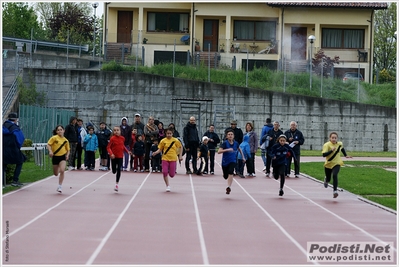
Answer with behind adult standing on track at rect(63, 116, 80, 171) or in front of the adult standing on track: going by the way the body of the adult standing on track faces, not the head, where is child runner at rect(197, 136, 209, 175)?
in front

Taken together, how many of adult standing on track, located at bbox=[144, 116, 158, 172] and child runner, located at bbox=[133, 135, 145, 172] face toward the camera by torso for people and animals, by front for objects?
2

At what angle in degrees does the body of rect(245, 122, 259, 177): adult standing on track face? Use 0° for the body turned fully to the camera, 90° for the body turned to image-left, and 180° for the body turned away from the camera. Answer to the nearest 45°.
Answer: approximately 45°

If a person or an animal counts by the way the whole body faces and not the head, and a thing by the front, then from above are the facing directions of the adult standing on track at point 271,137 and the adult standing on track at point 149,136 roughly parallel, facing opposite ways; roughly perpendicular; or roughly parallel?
roughly parallel

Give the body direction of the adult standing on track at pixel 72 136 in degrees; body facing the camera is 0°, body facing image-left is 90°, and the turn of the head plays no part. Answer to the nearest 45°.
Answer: approximately 315°

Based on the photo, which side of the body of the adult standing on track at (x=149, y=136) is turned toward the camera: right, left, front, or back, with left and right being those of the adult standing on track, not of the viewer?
front

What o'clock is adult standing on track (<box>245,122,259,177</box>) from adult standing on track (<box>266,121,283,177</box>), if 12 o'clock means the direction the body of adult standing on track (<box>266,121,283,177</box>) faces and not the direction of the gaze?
adult standing on track (<box>245,122,259,177</box>) is roughly at 3 o'clock from adult standing on track (<box>266,121,283,177</box>).

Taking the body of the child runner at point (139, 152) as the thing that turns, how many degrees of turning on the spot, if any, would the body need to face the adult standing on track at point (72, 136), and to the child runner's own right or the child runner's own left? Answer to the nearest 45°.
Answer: approximately 90° to the child runner's own right

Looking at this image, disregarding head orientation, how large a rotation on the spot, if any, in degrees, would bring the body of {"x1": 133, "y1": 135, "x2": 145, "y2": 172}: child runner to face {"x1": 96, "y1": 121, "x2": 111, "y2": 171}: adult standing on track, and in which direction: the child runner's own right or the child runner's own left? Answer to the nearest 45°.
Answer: approximately 135° to the child runner's own right

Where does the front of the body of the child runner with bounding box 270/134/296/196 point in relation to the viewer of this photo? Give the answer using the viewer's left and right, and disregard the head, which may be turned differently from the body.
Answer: facing the viewer

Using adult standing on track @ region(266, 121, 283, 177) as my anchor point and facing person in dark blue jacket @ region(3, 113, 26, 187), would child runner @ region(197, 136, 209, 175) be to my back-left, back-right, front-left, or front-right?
front-right

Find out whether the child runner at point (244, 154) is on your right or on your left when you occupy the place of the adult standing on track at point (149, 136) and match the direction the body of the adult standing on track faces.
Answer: on your left
